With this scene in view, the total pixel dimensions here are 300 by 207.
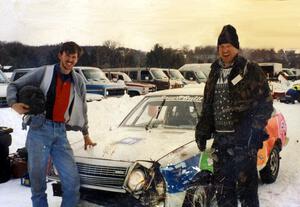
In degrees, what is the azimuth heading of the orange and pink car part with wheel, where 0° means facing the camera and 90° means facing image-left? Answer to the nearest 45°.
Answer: approximately 45°

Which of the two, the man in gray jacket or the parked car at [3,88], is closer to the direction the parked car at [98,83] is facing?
the man in gray jacket

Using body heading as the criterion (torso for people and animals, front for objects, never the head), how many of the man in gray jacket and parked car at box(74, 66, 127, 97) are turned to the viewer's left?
0

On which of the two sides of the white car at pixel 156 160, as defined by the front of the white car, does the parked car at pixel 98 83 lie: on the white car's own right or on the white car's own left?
on the white car's own right

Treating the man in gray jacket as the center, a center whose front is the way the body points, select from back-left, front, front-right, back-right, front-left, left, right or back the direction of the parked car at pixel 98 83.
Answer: back

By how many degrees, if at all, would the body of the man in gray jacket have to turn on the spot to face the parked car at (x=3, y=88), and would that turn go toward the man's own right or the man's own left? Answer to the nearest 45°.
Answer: approximately 180°

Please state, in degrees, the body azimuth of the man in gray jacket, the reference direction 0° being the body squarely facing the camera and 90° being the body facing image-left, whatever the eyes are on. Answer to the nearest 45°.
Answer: approximately 0°

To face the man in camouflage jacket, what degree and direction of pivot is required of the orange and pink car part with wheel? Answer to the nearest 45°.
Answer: approximately 45° to its left

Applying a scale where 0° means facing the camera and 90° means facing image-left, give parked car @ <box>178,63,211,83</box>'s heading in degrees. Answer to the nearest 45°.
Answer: approximately 315°

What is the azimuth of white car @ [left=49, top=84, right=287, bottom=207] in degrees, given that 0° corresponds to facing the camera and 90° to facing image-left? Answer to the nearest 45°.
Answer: approximately 45°

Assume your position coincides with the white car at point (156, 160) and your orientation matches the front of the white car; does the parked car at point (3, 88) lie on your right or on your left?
on your right

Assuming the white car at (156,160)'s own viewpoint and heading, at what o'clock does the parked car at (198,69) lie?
The parked car is roughly at 5 o'clock from the white car.

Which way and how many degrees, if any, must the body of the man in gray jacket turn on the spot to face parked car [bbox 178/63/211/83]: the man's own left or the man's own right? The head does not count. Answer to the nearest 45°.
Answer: approximately 135° to the man's own left
